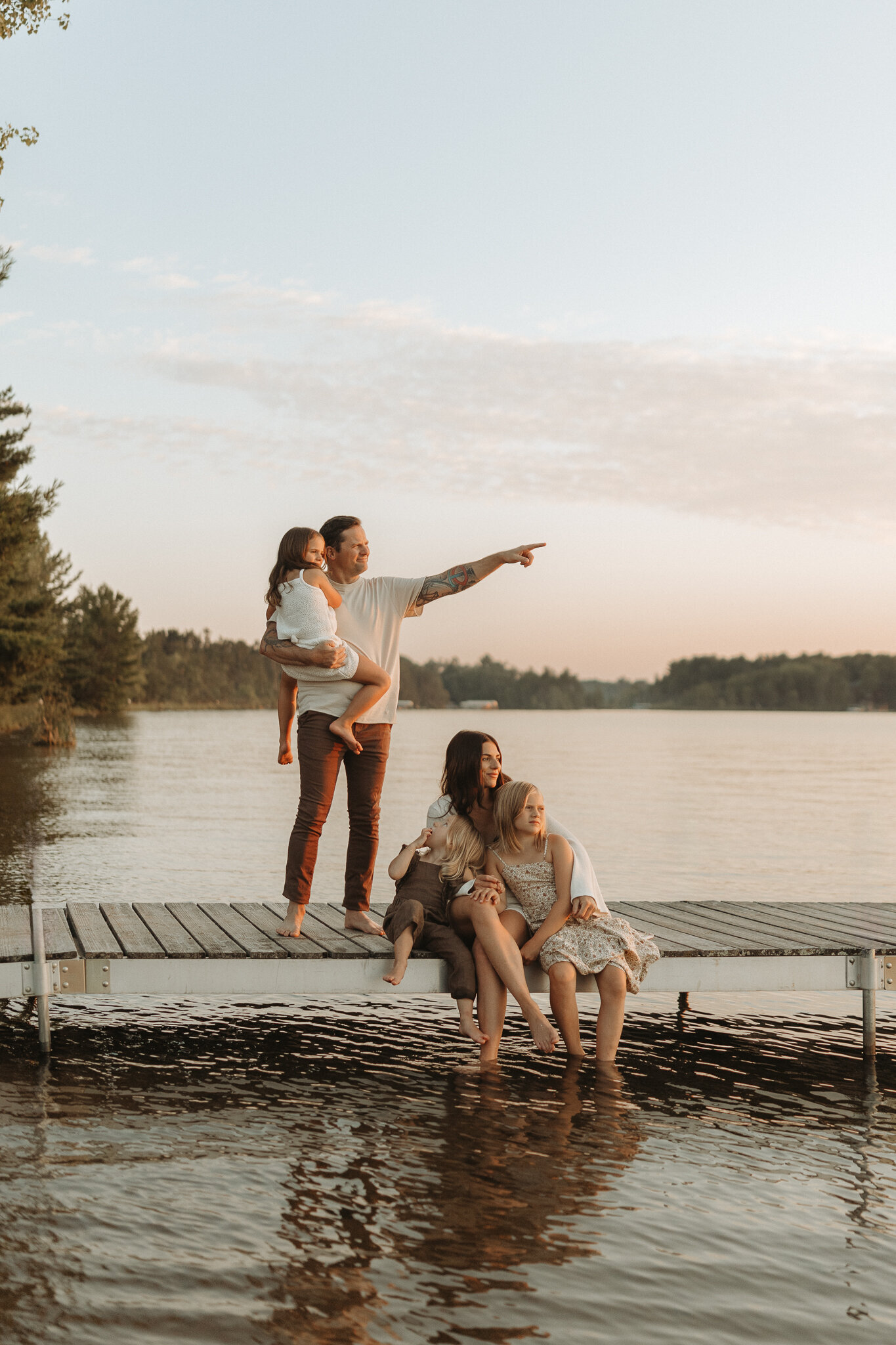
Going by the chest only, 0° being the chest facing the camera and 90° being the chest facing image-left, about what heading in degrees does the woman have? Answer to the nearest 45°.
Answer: approximately 0°

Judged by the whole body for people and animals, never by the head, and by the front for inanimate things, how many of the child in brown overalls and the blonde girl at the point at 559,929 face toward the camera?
2

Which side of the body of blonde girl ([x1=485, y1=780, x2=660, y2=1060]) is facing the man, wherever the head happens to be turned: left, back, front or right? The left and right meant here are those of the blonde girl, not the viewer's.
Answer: right

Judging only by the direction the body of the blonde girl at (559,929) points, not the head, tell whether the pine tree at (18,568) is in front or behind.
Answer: behind
